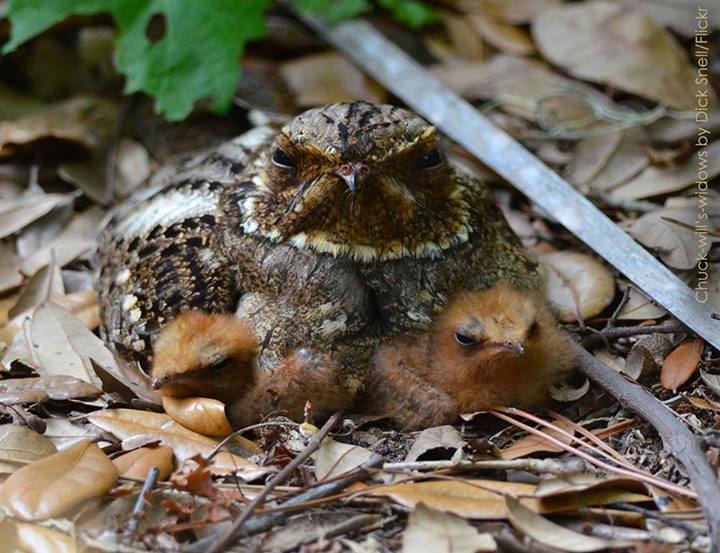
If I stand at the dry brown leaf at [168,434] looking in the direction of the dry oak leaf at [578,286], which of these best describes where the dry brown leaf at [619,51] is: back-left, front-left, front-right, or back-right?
front-left

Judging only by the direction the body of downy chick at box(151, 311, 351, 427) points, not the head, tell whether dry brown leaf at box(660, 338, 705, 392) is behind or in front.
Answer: behind

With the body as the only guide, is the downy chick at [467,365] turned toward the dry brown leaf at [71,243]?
no

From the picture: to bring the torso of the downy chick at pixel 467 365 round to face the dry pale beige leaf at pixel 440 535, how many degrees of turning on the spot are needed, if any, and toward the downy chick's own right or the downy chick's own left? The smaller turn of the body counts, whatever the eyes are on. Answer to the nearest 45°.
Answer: approximately 45° to the downy chick's own right

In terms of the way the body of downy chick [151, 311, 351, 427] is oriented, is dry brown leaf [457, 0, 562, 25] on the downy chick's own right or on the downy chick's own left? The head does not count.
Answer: on the downy chick's own right

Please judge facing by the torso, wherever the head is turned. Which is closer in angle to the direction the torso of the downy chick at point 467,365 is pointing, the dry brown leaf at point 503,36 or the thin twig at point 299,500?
the thin twig

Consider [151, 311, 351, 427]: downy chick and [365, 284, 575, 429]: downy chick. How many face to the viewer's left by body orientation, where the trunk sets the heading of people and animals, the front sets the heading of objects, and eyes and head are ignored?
1

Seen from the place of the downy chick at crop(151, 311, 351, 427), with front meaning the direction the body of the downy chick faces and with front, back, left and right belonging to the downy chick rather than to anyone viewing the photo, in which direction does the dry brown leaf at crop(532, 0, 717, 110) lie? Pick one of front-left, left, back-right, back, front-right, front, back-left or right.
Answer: back-right

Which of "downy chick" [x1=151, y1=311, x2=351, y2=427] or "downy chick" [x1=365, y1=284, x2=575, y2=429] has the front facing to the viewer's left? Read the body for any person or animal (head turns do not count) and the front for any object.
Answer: "downy chick" [x1=151, y1=311, x2=351, y2=427]

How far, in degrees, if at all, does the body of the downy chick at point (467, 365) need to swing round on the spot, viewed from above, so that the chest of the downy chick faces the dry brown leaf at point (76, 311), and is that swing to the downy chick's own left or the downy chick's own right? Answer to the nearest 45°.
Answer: approximately 180°

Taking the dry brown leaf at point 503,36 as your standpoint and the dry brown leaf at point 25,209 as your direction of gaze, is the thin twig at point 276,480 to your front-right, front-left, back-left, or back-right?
front-left

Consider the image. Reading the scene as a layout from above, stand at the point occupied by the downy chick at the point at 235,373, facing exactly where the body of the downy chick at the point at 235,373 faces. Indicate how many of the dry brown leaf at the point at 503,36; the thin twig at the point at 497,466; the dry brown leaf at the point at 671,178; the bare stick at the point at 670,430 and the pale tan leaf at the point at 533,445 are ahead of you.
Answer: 0

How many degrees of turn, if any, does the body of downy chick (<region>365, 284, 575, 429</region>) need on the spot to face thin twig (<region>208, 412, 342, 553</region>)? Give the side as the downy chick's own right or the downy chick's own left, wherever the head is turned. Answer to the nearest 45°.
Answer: approximately 90° to the downy chick's own right

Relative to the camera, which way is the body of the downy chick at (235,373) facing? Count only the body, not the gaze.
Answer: to the viewer's left

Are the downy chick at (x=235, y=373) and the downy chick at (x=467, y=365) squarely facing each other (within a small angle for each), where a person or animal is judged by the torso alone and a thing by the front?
no

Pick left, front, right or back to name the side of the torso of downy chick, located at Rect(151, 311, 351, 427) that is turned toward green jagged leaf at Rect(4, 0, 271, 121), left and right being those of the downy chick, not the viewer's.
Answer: right
